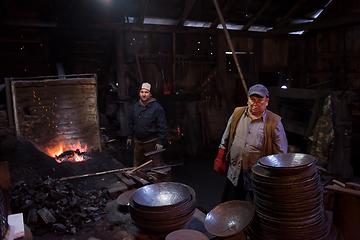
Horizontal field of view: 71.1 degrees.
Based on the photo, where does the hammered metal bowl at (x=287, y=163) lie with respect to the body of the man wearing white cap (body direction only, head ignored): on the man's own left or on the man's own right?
on the man's own left

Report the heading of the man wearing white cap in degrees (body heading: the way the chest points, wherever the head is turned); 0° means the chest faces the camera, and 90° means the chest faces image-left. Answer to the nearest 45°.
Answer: approximately 45°

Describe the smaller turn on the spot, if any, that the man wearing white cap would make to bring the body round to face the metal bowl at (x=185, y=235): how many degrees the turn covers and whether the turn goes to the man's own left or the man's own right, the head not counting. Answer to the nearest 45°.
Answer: approximately 45° to the man's own left

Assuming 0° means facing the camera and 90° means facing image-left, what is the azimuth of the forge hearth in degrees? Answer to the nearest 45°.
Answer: approximately 0°

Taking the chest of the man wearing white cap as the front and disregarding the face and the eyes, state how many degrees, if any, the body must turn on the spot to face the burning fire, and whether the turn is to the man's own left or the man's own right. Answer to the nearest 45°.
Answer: approximately 90° to the man's own right
